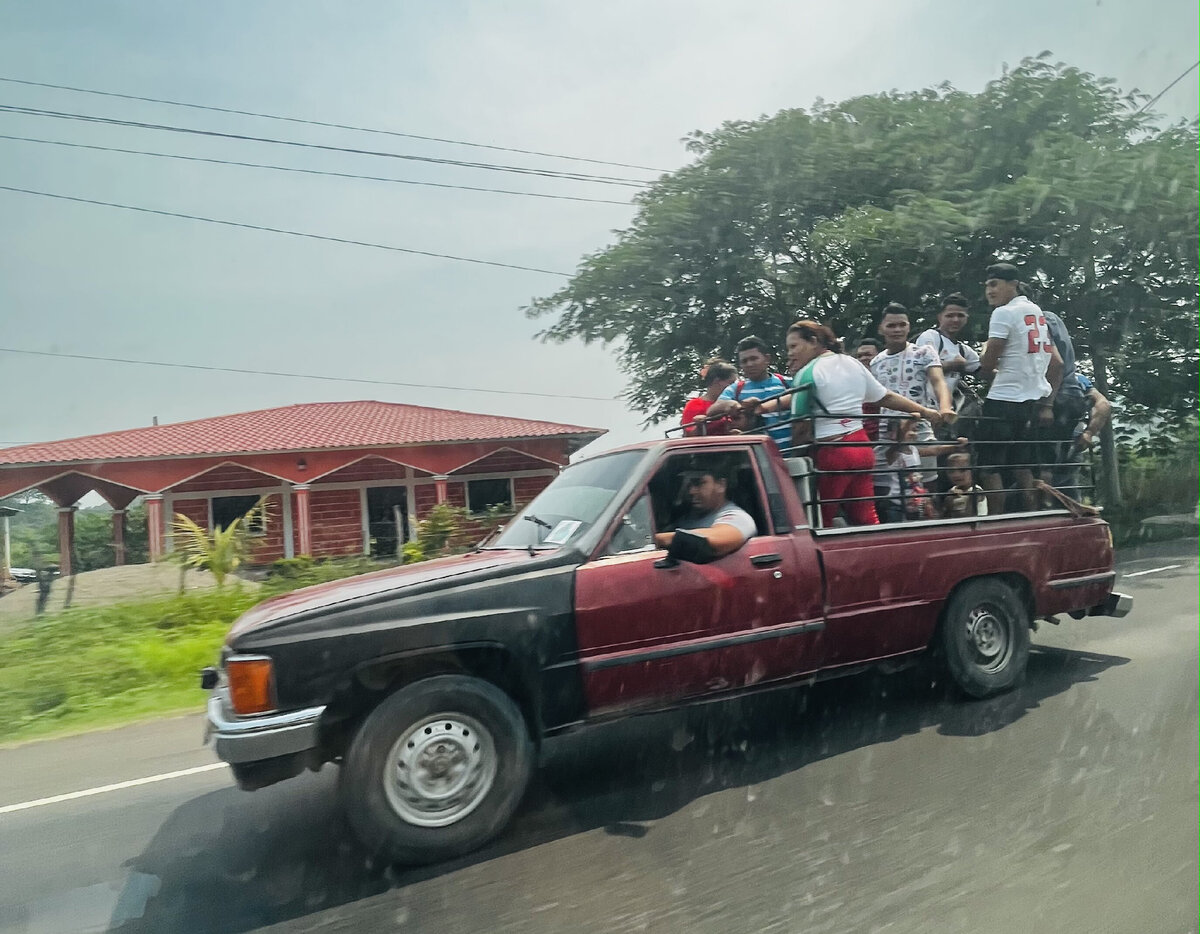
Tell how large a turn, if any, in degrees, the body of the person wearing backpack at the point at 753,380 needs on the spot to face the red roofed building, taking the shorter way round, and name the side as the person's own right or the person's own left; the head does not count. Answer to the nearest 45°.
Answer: approximately 90° to the person's own right

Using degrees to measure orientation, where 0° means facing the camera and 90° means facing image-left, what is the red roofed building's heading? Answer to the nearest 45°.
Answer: approximately 0°

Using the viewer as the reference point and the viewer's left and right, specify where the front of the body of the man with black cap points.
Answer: facing away from the viewer and to the left of the viewer

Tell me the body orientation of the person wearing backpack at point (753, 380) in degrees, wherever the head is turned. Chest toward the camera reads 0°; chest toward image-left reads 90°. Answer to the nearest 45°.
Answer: approximately 45°

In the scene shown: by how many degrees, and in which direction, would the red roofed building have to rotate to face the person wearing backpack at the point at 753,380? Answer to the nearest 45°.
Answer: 0° — it already faces them
